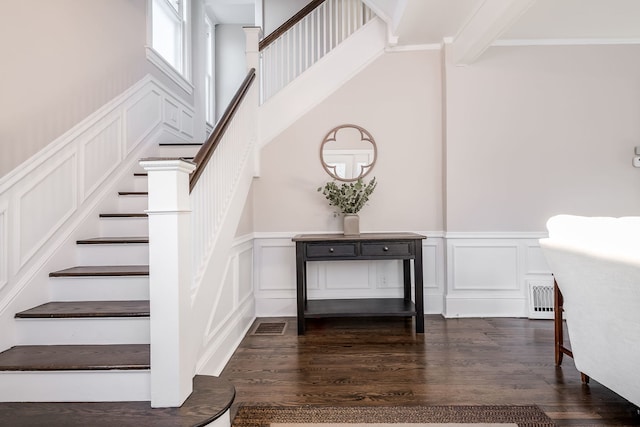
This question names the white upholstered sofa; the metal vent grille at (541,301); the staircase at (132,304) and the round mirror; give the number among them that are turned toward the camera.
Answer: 3

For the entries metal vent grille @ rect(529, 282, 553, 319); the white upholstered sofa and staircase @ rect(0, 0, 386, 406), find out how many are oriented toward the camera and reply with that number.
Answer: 2

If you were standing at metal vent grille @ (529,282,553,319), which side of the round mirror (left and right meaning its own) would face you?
left

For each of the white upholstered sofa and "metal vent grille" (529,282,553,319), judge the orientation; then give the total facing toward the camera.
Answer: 1

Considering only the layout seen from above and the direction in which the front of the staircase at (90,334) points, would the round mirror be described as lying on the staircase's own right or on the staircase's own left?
on the staircase's own left

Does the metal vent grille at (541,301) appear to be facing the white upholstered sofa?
yes
